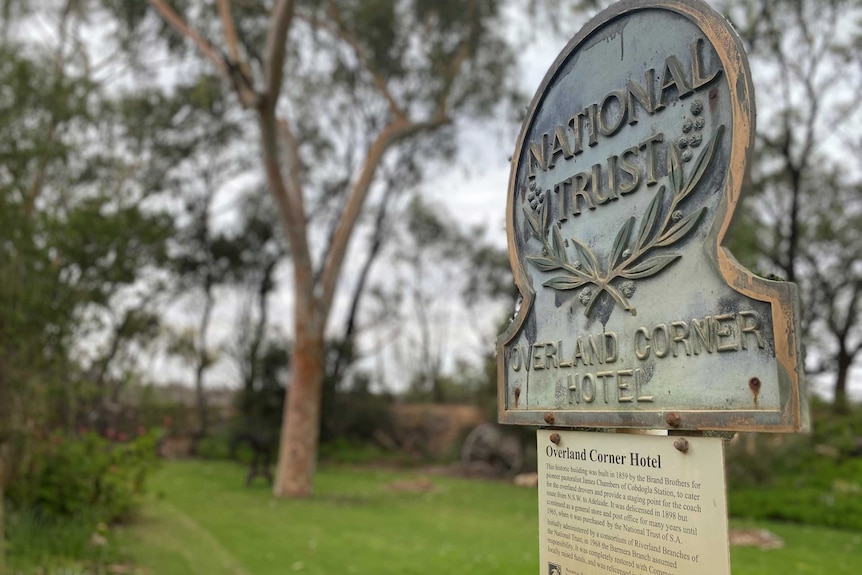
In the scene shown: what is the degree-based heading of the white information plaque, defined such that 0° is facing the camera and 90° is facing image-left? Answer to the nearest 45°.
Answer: approximately 45°

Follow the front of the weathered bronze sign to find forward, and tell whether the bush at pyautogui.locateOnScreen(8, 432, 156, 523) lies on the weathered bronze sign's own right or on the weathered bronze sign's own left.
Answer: on the weathered bronze sign's own right

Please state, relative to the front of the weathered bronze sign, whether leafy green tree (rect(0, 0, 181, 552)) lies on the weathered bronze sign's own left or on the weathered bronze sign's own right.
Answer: on the weathered bronze sign's own right

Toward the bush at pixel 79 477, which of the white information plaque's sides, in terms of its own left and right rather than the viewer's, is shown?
right

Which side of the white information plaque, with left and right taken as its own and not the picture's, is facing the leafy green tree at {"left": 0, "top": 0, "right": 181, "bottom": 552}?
right

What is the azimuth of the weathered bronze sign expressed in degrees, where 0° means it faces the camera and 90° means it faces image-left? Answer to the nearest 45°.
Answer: approximately 45°
